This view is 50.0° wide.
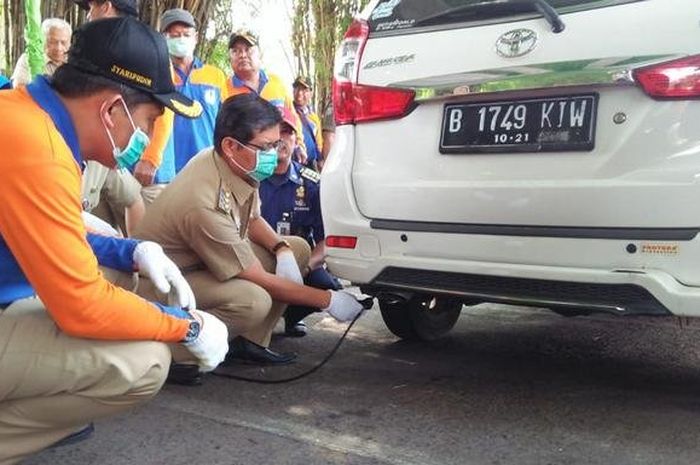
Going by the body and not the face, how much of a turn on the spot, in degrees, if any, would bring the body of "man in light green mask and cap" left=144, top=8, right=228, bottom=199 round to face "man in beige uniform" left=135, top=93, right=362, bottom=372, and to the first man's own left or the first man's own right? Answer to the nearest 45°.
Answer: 0° — they already face them

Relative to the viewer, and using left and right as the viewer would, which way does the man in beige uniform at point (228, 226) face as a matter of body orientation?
facing to the right of the viewer

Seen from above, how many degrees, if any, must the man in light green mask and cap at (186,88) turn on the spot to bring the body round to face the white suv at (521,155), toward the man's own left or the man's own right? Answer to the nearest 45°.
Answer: approximately 45° to the man's own left
